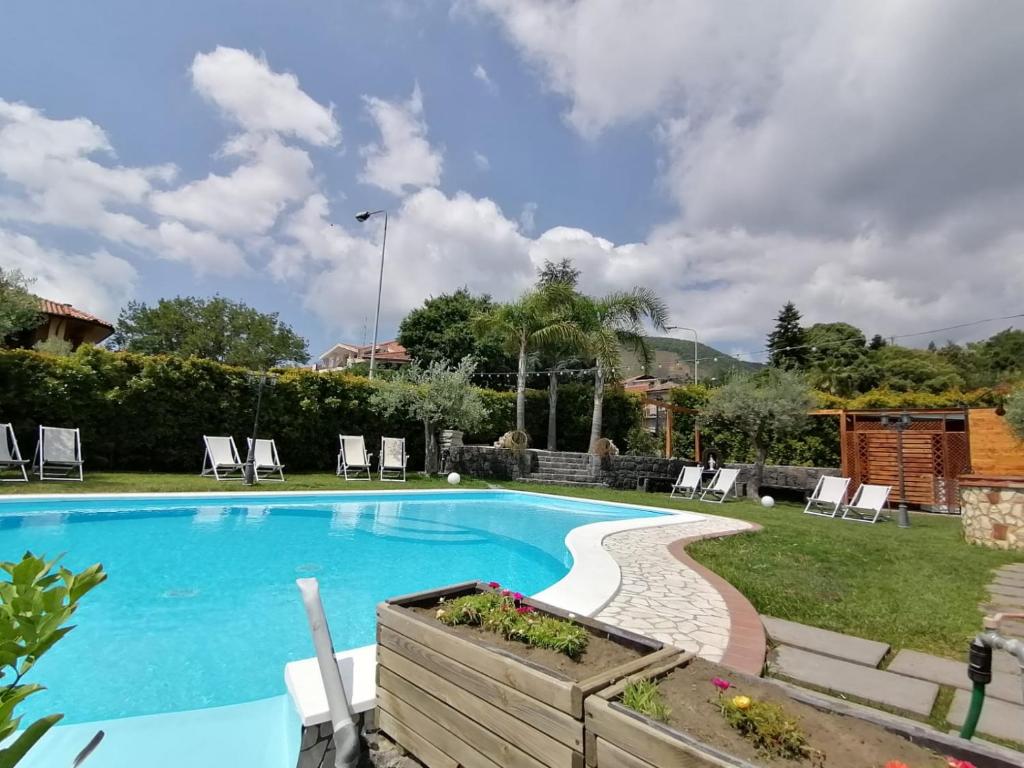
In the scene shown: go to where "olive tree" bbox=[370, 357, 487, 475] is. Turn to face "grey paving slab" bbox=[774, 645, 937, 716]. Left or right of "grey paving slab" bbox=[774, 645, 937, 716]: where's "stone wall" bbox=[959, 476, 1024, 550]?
left

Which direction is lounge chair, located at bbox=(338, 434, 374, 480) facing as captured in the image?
toward the camera

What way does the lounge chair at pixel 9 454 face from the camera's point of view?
toward the camera

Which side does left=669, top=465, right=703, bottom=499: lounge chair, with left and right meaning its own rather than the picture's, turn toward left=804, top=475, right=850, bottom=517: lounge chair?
left

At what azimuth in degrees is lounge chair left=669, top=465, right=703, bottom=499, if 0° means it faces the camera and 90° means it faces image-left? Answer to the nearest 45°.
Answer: approximately 45°

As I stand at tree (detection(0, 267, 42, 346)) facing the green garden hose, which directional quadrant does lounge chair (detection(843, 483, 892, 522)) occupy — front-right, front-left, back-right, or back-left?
front-left

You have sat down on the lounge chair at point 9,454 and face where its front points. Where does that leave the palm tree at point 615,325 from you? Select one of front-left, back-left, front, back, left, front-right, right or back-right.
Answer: left

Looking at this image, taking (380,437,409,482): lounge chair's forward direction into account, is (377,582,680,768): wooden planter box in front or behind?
in front

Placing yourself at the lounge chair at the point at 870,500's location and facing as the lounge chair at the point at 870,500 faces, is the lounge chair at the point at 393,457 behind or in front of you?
in front

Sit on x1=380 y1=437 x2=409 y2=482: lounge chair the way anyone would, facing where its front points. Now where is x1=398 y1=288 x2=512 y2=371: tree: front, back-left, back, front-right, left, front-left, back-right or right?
back

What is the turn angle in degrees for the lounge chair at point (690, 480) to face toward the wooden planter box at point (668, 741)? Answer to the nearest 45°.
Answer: approximately 45° to its left

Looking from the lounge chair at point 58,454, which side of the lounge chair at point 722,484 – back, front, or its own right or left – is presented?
front

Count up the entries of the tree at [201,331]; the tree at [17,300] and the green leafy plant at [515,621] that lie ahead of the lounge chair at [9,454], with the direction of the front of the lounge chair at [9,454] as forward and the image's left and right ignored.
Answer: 1

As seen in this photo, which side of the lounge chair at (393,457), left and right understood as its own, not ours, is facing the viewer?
front

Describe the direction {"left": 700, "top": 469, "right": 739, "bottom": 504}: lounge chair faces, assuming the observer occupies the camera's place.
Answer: facing the viewer and to the left of the viewer
